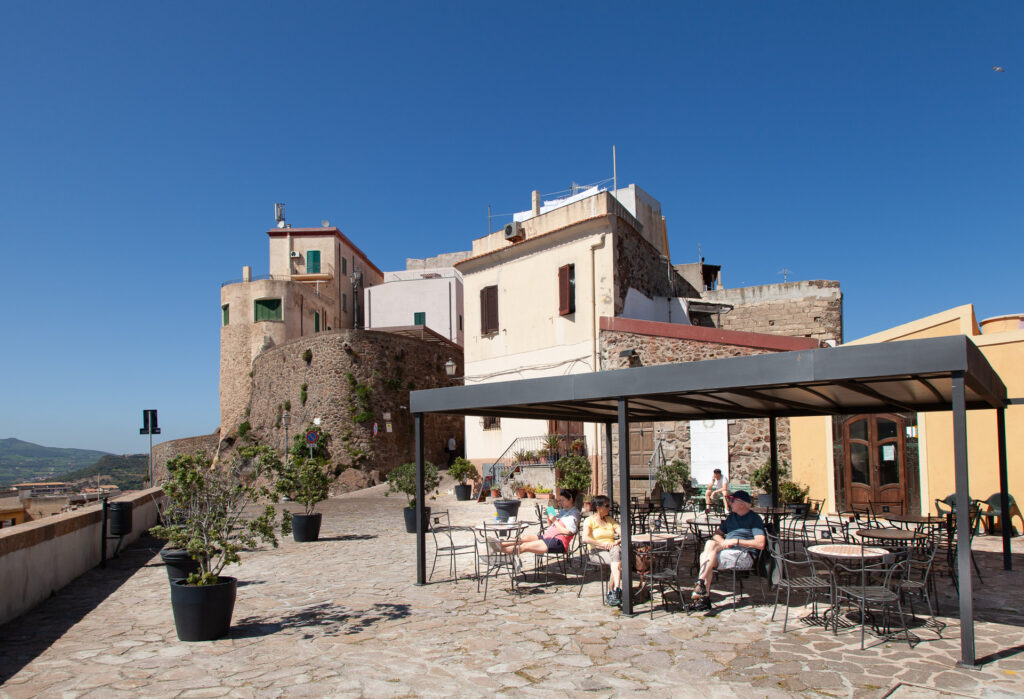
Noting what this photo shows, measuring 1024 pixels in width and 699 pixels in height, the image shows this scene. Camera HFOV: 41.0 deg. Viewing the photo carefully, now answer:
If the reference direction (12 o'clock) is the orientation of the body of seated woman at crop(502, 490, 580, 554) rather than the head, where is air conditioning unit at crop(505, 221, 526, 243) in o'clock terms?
The air conditioning unit is roughly at 3 o'clock from the seated woman.

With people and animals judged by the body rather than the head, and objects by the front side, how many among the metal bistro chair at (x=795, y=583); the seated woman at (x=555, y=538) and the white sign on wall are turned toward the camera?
1

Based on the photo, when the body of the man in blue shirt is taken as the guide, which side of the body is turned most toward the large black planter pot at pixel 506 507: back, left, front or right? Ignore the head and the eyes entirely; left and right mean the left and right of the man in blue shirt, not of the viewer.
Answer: right

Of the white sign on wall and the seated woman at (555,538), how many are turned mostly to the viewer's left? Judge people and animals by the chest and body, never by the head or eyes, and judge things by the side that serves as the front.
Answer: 1

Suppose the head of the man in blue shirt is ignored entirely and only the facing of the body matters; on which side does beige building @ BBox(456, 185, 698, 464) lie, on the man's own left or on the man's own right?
on the man's own right

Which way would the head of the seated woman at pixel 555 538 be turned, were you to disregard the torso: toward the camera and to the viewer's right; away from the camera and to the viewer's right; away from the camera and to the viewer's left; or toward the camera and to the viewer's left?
toward the camera and to the viewer's left

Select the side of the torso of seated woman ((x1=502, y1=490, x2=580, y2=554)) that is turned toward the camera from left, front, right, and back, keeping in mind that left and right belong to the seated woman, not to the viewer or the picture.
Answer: left

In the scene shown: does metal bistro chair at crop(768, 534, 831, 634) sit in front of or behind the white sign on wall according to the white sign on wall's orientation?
in front

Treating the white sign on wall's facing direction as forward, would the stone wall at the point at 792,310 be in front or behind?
behind

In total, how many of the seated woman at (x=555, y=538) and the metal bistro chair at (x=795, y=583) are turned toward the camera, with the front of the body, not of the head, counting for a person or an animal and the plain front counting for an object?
0

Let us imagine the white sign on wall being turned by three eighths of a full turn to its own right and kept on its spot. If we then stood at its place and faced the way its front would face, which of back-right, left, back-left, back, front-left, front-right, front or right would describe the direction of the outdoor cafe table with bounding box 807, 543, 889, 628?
back-left

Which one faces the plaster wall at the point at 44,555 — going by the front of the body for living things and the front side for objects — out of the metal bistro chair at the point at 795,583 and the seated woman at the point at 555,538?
the seated woman

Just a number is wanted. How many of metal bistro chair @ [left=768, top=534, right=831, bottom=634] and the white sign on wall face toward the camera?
1

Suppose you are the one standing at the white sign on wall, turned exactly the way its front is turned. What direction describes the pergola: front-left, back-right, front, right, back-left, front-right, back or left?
front

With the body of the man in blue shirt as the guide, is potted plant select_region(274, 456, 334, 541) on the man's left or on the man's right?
on the man's right

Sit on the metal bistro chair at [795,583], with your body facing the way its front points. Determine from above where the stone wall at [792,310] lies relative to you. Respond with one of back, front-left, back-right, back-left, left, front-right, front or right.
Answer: front-left

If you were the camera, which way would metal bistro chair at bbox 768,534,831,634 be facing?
facing away from the viewer and to the right of the viewer

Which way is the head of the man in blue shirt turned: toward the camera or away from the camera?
toward the camera

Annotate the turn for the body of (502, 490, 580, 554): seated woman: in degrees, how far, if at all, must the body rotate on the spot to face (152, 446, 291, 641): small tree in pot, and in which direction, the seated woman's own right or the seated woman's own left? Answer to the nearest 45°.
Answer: approximately 45° to the seated woman's own left

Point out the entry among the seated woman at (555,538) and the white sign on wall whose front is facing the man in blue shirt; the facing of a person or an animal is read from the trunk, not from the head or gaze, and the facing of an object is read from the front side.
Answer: the white sign on wall
